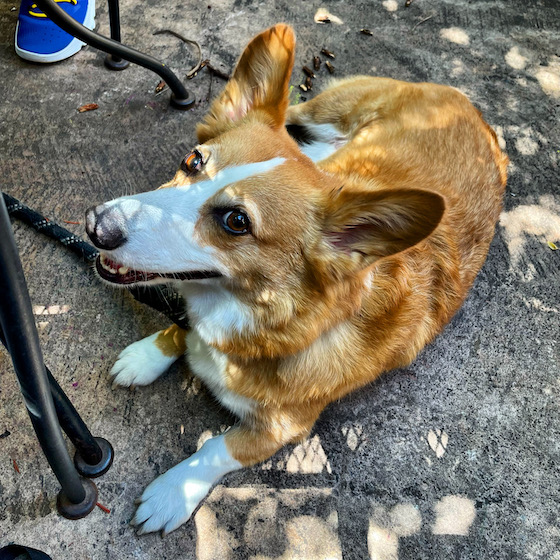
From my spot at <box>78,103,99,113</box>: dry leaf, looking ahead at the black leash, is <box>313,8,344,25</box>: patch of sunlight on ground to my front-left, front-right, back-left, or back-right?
back-left

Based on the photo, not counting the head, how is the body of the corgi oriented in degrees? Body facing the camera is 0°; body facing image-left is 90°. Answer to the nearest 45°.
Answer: approximately 45°

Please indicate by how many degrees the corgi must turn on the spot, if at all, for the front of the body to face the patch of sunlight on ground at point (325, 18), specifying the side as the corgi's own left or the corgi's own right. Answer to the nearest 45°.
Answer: approximately 135° to the corgi's own right

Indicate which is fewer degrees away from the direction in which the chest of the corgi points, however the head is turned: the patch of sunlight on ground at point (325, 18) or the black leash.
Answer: the black leash

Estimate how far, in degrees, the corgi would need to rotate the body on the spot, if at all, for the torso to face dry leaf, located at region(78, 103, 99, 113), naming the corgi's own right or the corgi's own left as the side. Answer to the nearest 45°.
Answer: approximately 90° to the corgi's own right
